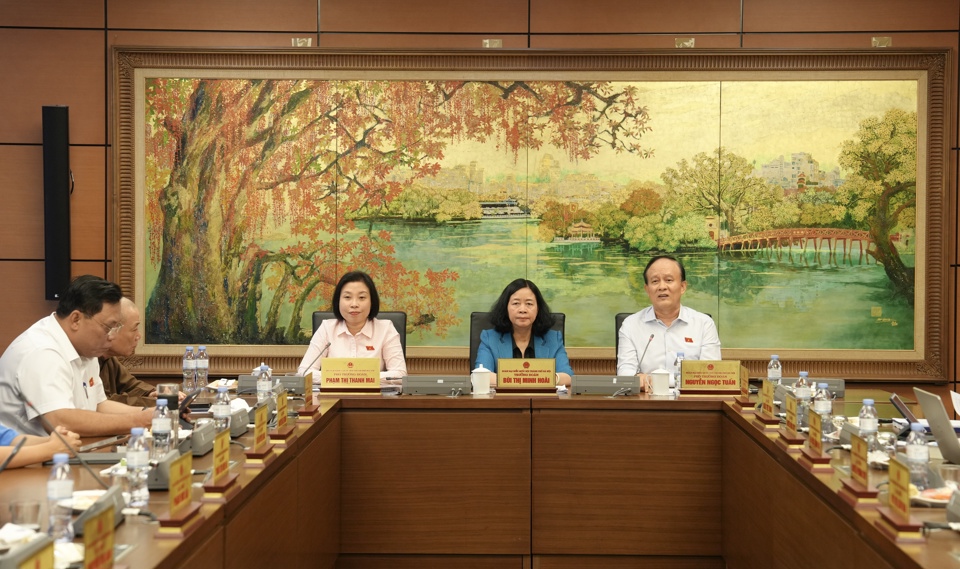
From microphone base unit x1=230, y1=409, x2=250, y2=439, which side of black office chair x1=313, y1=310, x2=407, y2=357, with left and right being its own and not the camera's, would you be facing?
front

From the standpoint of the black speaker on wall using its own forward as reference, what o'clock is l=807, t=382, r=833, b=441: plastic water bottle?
The plastic water bottle is roughly at 11 o'clock from the black speaker on wall.

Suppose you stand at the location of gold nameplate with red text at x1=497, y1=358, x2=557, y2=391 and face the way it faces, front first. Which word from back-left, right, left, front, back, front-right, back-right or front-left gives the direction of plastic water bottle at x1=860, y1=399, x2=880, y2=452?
front-left

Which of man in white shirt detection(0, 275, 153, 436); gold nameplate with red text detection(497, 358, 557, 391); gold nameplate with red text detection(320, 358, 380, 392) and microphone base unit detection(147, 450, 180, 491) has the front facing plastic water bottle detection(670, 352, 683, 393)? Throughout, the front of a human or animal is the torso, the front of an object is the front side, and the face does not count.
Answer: the man in white shirt

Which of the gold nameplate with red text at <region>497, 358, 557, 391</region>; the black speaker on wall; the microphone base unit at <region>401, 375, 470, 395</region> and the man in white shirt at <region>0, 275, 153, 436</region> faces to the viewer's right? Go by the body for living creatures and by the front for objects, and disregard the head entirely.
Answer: the man in white shirt

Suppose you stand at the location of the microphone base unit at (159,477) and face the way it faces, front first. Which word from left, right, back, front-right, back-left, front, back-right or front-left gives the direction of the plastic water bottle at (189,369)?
right

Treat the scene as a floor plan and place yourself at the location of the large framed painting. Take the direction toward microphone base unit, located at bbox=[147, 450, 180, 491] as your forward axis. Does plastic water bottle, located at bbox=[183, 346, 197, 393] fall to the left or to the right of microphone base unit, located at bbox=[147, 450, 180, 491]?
right

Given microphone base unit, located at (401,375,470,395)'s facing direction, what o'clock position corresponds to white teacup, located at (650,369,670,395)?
The white teacup is roughly at 3 o'clock from the microphone base unit.

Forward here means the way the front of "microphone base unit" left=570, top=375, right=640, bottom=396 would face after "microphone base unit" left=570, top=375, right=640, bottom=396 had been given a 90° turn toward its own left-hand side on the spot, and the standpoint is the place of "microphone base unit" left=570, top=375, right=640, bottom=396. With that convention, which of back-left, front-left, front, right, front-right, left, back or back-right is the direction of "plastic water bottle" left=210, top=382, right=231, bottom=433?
front-left

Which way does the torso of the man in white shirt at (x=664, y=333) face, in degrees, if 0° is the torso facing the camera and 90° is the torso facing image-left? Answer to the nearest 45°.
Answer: approximately 0°

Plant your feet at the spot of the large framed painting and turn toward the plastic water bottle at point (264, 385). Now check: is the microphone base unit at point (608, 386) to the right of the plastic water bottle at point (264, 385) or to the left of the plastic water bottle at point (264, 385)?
left

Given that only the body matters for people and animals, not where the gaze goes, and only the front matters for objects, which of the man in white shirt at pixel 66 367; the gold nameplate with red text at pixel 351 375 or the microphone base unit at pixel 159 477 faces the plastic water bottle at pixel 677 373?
the man in white shirt

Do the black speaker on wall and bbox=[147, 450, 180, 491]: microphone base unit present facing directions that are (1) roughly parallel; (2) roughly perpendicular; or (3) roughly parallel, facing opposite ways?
roughly perpendicular

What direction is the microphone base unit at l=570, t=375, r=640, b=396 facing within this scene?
away from the camera

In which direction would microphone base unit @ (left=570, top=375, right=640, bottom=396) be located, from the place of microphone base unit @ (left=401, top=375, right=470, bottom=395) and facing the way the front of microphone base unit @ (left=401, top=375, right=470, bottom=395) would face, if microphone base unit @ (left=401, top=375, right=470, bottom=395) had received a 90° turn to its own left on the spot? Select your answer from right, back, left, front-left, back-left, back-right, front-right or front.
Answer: back

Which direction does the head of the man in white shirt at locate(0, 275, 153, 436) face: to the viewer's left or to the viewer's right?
to the viewer's right

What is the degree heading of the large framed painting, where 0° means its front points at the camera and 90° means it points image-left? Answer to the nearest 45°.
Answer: approximately 0°
